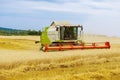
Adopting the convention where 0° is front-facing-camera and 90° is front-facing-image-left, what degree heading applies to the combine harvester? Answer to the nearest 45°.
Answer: approximately 315°
